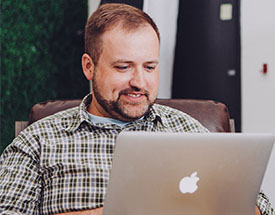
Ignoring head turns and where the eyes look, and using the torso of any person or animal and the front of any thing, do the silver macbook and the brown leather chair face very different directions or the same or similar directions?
very different directions

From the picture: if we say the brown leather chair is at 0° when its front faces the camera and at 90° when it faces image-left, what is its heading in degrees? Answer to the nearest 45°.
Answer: approximately 0°

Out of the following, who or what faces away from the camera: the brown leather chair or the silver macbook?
the silver macbook

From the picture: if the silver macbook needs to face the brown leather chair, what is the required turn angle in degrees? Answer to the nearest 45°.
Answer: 0° — it already faces it

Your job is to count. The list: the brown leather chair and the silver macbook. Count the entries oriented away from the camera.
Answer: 1

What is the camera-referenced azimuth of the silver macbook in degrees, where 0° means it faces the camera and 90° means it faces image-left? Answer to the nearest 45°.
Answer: approximately 180°
